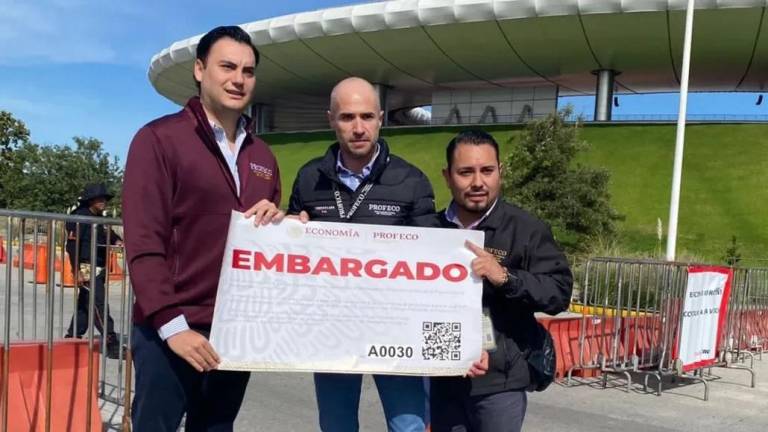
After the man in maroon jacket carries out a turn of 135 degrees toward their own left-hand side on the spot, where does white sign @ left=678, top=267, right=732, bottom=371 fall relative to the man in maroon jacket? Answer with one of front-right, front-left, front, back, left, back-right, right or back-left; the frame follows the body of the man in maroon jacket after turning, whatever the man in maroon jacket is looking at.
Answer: front-right

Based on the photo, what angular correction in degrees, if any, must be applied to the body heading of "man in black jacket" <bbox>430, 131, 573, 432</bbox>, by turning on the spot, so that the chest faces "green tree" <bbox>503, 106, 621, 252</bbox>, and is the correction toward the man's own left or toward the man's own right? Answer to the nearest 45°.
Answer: approximately 135° to the man's own right

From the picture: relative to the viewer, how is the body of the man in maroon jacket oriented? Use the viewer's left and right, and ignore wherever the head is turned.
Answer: facing the viewer and to the right of the viewer

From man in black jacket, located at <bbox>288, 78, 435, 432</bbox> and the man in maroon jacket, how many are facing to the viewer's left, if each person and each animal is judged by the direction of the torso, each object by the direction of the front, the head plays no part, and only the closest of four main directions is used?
0

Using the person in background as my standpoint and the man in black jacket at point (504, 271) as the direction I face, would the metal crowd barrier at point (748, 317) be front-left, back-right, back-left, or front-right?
front-left

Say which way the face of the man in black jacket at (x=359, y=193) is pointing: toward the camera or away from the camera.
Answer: toward the camera

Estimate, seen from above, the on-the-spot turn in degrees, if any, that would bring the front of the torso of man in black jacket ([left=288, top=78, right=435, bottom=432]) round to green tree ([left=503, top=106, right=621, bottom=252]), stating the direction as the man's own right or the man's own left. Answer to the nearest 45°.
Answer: approximately 180°

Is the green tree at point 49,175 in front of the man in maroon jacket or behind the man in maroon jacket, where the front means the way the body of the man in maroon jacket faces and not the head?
behind

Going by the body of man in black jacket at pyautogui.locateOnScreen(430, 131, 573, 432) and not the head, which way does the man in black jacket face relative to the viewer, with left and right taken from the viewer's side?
facing the viewer and to the left of the viewer

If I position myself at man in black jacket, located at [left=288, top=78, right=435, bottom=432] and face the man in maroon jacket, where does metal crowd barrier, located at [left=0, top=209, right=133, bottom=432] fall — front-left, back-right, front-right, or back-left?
front-right

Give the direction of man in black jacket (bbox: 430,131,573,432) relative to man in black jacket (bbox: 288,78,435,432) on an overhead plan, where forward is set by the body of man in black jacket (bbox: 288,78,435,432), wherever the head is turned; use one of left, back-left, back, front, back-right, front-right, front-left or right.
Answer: left

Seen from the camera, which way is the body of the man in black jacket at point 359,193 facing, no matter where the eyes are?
toward the camera

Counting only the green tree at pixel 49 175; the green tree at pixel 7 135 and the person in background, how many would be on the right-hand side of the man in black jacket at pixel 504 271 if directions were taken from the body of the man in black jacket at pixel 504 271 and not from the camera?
3

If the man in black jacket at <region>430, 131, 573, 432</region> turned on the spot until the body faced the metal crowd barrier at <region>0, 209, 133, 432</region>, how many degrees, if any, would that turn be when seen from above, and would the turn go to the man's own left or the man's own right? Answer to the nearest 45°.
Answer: approximately 45° to the man's own right

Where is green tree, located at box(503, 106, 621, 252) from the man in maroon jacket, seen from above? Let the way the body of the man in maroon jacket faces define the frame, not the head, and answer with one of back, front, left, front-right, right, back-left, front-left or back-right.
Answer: left

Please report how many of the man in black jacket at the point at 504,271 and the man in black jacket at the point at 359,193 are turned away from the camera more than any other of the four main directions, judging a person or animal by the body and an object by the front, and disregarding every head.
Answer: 0

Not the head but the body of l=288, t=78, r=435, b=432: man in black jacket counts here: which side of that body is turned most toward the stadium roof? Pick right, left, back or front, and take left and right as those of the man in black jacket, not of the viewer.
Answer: back

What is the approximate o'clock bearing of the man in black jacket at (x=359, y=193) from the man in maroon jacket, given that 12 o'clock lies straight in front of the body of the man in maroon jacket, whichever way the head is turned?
The man in black jacket is roughly at 10 o'clock from the man in maroon jacket.
